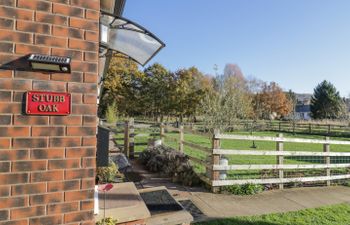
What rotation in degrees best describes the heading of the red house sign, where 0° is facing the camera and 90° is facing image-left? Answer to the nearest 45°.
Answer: approximately 0°

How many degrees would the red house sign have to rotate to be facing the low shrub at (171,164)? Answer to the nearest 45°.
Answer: approximately 135° to its left

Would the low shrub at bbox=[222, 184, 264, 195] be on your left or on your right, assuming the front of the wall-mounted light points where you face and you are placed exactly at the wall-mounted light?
on your left
